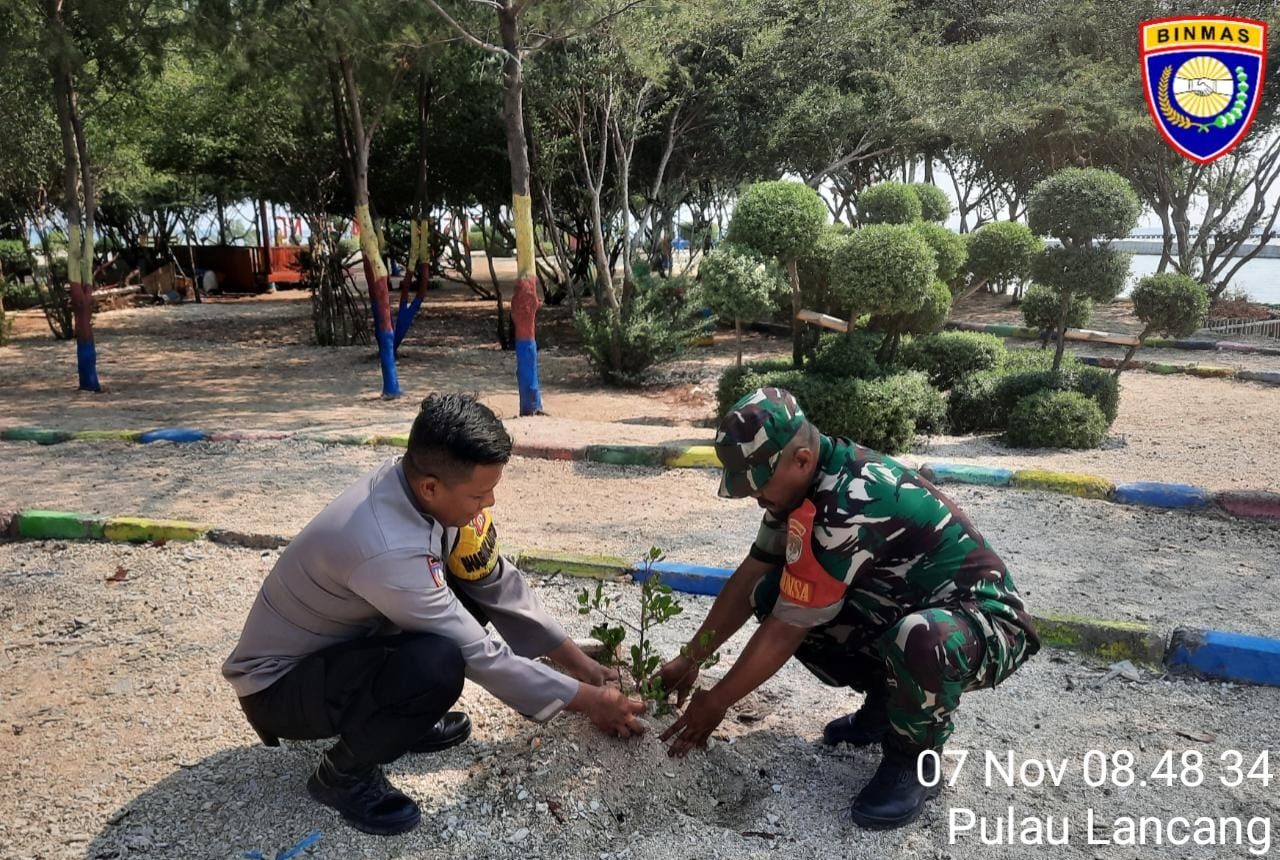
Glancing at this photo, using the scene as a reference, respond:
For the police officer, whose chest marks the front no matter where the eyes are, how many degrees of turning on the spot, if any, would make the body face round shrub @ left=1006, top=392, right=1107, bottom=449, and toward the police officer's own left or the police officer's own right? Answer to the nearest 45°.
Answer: approximately 45° to the police officer's own left

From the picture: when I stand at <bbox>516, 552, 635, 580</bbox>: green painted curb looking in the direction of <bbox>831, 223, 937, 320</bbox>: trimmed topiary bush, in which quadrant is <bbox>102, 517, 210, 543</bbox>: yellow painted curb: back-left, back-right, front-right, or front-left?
back-left

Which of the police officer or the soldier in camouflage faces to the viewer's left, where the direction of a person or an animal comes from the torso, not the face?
the soldier in camouflage

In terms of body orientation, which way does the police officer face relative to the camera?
to the viewer's right

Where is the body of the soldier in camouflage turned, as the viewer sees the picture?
to the viewer's left

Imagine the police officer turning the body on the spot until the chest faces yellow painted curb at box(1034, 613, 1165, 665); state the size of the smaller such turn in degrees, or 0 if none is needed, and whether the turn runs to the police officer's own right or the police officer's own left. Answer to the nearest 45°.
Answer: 0° — they already face it

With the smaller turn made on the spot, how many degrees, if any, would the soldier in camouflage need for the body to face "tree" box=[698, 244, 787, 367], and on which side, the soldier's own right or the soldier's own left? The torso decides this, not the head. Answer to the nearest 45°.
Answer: approximately 90° to the soldier's own right

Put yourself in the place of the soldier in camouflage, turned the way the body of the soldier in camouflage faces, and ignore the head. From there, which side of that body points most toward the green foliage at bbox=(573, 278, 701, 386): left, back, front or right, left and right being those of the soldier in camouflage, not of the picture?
right

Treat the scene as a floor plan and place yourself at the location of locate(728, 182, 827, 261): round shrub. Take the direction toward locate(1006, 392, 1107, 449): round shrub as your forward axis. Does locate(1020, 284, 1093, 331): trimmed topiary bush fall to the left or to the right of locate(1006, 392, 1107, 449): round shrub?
left

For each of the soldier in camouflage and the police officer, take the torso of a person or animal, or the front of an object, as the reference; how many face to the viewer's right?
1

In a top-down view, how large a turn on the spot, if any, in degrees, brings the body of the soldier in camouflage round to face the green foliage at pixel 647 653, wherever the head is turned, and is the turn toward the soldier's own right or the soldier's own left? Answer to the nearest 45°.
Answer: approximately 45° to the soldier's own right

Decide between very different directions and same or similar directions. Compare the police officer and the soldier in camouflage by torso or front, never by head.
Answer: very different directions
